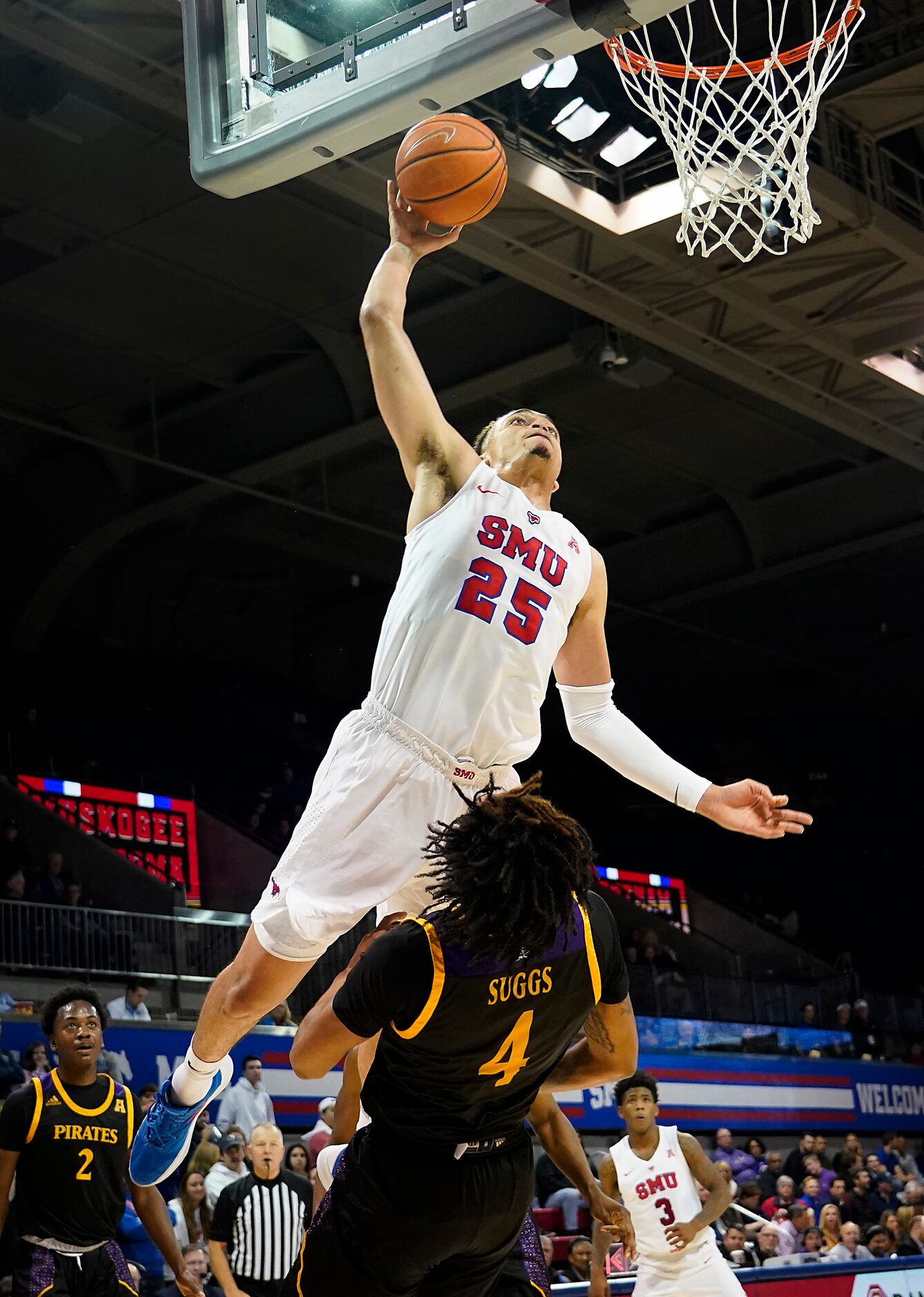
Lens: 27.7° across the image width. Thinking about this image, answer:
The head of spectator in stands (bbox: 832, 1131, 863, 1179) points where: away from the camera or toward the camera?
toward the camera

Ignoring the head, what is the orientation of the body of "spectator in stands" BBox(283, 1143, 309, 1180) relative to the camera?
toward the camera

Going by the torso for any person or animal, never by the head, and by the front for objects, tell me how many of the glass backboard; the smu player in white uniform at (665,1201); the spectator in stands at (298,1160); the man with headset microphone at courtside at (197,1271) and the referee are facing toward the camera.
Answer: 4

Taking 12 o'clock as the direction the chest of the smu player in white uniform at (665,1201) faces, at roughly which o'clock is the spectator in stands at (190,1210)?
The spectator in stands is roughly at 4 o'clock from the smu player in white uniform.

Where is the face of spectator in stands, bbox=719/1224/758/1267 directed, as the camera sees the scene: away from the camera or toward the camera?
toward the camera

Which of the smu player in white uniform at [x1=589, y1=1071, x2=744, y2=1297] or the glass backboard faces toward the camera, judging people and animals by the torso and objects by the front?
the smu player in white uniform

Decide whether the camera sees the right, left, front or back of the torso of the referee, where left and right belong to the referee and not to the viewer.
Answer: front

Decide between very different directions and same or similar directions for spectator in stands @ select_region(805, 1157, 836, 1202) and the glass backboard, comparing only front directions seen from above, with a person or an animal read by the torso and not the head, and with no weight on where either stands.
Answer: very different directions

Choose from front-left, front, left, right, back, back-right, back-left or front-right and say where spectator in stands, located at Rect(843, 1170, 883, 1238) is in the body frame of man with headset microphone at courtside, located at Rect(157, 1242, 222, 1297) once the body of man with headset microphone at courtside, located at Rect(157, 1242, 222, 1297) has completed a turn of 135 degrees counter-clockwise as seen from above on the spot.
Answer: front

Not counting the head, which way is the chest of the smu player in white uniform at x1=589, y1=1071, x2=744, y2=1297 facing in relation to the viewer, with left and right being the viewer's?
facing the viewer

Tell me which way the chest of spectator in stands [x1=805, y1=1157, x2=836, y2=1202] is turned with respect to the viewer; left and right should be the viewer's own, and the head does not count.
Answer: facing the viewer and to the left of the viewer

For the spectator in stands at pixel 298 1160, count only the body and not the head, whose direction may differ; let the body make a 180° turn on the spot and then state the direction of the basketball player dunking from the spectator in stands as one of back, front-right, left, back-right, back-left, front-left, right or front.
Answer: back

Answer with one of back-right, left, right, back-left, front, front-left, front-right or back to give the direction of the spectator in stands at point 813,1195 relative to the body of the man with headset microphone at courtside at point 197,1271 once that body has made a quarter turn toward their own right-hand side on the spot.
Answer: back-right

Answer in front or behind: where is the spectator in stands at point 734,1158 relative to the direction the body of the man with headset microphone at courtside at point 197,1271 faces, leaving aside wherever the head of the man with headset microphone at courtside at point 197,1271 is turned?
behind

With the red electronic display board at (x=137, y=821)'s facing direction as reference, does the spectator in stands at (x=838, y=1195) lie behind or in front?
in front
